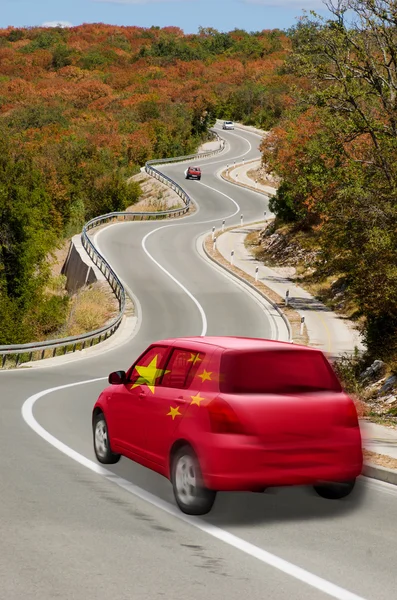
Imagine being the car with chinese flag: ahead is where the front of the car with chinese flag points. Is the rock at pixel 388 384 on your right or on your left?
on your right

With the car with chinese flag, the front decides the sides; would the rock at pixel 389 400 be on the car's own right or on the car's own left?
on the car's own right

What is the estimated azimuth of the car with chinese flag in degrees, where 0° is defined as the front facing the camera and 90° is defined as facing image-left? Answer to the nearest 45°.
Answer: approximately 135°

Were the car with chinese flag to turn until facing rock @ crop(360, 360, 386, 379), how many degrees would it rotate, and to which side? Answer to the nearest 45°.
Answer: approximately 45° to its right
